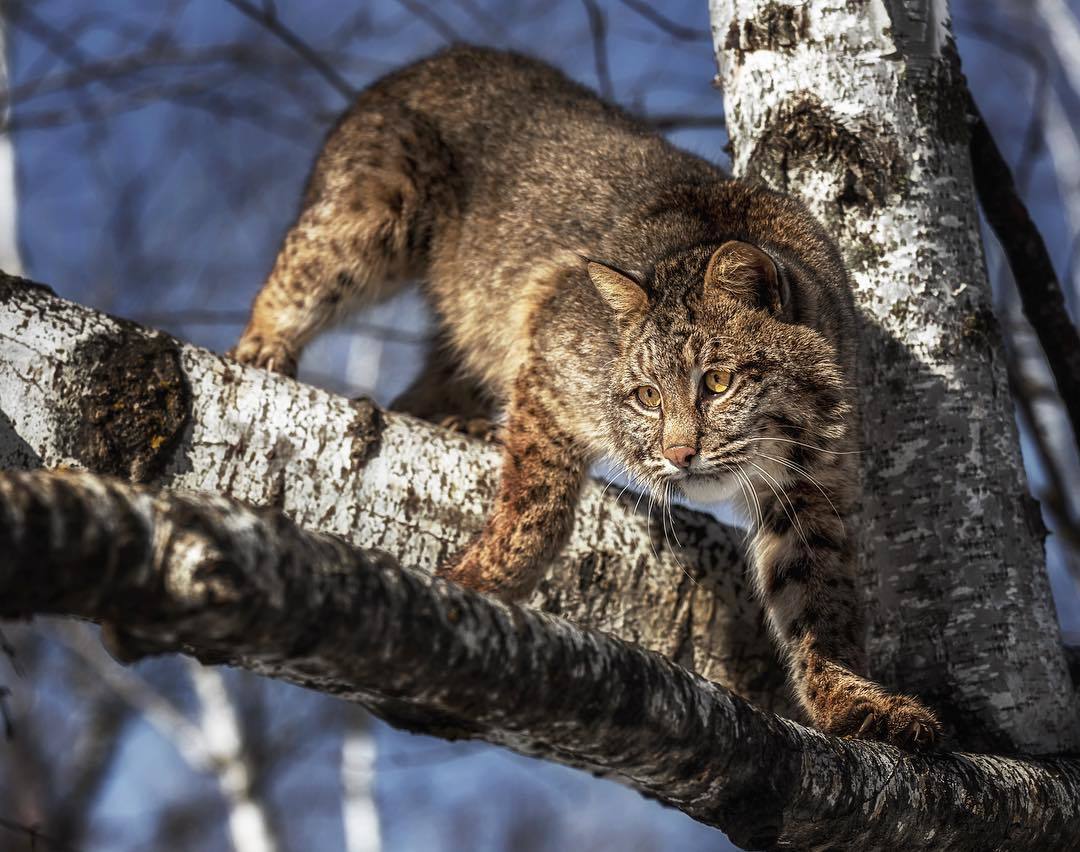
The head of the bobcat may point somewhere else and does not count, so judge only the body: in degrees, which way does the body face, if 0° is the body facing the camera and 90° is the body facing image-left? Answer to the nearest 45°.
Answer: approximately 315°

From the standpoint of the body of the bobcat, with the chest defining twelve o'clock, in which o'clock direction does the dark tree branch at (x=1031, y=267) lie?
The dark tree branch is roughly at 10 o'clock from the bobcat.
